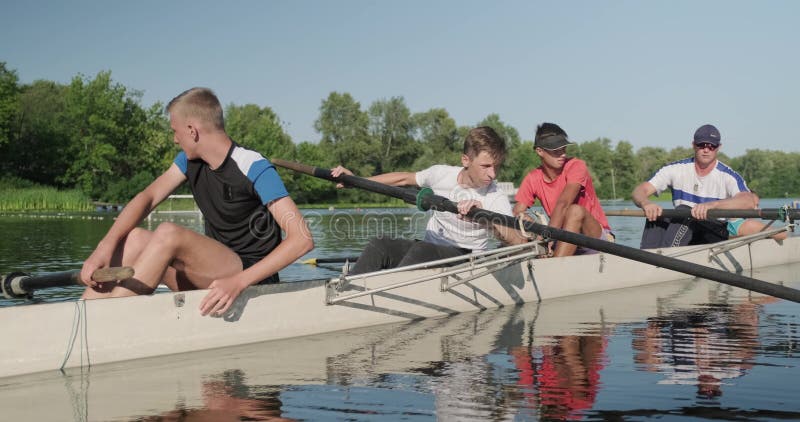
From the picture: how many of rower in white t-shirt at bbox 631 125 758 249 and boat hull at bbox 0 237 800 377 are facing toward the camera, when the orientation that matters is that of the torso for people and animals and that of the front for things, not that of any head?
1

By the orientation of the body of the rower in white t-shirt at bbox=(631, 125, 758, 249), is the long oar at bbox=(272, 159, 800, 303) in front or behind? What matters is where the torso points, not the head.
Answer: in front

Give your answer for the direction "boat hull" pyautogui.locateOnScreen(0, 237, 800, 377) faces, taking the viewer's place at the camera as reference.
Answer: facing away from the viewer and to the right of the viewer

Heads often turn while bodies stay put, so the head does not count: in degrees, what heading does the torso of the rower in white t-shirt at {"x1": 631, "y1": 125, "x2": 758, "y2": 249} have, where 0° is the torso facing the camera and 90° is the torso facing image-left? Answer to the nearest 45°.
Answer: approximately 0°

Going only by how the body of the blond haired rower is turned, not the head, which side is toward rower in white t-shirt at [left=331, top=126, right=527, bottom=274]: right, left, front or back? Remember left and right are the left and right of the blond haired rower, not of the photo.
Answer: back

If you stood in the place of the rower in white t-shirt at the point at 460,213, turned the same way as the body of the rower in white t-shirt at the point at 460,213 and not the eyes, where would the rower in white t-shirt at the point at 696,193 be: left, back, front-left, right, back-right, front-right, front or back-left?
back

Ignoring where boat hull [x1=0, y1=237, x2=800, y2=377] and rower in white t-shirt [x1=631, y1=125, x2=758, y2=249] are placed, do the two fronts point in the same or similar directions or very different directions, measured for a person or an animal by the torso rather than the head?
very different directions

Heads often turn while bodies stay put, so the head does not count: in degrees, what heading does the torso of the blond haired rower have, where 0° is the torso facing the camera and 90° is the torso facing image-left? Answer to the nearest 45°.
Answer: approximately 45°

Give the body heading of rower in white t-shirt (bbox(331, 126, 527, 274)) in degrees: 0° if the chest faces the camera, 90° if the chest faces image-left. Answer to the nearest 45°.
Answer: approximately 45°
